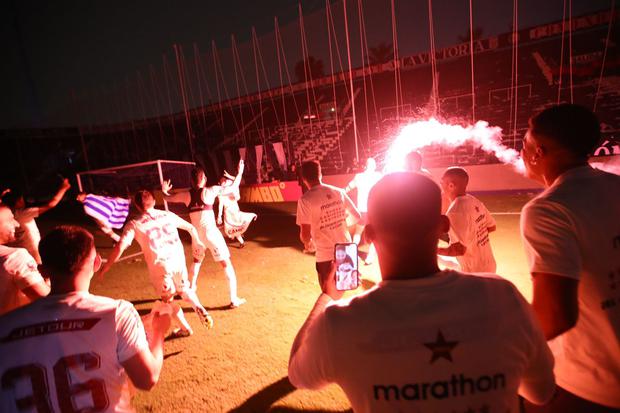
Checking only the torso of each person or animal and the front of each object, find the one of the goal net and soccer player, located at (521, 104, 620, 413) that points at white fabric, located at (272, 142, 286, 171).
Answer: the soccer player

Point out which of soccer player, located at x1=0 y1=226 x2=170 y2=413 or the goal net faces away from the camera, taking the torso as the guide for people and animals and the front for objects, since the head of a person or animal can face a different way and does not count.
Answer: the soccer player

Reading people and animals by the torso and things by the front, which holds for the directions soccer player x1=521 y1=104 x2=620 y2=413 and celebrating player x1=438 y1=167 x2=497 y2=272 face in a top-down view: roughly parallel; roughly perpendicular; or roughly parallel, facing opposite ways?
roughly parallel

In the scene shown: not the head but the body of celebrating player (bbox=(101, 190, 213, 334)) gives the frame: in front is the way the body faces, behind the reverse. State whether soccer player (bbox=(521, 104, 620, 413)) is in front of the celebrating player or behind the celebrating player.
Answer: behind

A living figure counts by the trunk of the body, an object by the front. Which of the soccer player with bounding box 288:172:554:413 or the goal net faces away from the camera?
the soccer player

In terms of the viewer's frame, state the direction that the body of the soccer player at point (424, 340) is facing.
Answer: away from the camera

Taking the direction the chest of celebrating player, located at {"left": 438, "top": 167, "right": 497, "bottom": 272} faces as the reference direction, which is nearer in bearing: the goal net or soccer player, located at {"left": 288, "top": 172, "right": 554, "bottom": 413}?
the goal net

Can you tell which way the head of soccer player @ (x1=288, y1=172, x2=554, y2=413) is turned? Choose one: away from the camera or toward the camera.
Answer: away from the camera

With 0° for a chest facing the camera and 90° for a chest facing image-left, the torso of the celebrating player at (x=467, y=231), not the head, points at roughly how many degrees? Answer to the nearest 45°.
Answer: approximately 135°

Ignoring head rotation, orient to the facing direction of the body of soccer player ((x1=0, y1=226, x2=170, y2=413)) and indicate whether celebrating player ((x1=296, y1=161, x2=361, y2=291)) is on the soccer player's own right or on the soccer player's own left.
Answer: on the soccer player's own right

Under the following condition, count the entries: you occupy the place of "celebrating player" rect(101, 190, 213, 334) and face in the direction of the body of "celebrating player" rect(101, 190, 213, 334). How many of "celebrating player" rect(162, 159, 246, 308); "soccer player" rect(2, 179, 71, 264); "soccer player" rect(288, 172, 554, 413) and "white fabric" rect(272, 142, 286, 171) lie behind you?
1

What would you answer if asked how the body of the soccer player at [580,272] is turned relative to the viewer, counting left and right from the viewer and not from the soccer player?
facing away from the viewer and to the left of the viewer

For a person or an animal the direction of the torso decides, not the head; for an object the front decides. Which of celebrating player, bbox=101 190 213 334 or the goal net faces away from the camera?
the celebrating player

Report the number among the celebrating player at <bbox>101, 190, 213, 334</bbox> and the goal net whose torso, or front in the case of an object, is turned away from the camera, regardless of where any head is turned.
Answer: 1

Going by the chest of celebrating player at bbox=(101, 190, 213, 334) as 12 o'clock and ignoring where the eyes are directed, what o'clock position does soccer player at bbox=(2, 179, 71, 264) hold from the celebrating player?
The soccer player is roughly at 11 o'clock from the celebrating player.

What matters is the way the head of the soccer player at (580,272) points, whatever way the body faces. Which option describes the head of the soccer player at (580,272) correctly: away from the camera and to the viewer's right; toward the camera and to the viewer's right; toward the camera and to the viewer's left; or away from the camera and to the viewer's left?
away from the camera and to the viewer's left

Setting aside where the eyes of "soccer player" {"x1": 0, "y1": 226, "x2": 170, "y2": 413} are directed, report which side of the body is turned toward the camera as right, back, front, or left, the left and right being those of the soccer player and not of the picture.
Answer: back

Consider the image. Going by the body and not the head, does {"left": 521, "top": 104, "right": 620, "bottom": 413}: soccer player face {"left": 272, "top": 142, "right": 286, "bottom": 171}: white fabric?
yes
